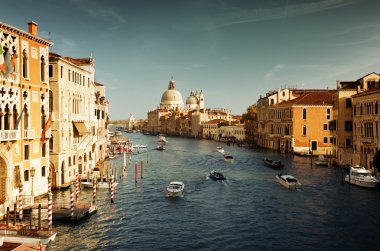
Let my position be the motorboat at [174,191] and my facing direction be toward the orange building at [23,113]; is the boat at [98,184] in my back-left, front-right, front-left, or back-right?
front-right

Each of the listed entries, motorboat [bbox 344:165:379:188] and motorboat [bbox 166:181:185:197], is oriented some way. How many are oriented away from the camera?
0

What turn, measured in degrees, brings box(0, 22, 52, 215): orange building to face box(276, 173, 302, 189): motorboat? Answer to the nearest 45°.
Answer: approximately 45° to its left

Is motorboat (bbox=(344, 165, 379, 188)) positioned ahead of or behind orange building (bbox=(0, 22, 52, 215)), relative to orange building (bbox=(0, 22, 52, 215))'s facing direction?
ahead

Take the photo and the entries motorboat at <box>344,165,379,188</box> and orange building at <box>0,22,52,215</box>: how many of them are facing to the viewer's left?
0

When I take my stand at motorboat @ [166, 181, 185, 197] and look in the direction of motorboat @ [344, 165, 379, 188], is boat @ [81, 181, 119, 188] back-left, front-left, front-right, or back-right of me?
back-left

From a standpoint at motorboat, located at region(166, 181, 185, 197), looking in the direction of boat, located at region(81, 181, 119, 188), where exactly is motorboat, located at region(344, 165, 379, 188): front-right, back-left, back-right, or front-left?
back-right

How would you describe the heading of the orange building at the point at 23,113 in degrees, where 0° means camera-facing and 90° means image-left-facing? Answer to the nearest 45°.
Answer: approximately 315°

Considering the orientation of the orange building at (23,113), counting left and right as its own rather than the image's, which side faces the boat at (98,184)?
left

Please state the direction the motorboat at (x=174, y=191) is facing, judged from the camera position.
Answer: facing the viewer and to the left of the viewer

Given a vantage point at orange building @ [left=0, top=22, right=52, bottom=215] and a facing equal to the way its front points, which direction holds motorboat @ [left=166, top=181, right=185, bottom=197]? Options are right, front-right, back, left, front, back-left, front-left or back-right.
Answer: front-left

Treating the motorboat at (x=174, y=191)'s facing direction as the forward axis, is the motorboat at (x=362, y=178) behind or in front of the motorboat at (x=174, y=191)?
behind

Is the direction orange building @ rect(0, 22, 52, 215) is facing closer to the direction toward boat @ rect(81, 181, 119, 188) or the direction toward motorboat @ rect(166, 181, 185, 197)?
the motorboat

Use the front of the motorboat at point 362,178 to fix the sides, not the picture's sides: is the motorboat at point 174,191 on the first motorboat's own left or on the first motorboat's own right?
on the first motorboat's own right

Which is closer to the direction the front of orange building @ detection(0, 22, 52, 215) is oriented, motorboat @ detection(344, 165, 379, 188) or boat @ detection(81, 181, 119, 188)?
the motorboat
